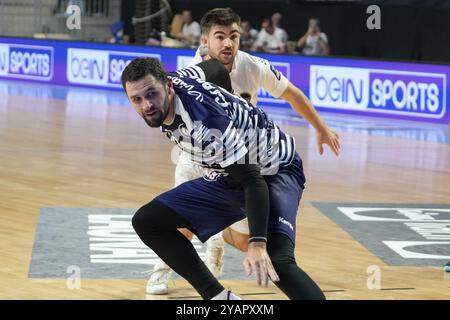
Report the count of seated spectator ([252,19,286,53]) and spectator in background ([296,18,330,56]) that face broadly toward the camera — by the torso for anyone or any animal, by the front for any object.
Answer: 2

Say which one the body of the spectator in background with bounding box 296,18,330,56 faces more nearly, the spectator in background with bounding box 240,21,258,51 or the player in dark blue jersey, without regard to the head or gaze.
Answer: the player in dark blue jersey

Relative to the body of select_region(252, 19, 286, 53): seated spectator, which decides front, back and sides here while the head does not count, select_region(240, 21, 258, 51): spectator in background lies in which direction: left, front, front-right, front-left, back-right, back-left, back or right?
back-right

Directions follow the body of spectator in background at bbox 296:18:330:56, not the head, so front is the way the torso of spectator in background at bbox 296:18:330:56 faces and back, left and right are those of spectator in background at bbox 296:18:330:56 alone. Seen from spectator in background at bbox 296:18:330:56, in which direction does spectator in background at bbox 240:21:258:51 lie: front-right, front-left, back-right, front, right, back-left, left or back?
back-right

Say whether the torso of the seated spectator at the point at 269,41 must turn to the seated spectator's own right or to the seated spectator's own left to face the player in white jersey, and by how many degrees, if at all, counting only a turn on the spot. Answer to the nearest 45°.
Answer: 0° — they already face them

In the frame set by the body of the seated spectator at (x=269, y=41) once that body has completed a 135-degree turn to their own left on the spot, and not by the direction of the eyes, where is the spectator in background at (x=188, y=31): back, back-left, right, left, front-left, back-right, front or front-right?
left

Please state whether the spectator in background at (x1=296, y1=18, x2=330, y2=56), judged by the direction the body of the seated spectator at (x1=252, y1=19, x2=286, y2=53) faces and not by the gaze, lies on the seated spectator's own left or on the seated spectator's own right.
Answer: on the seated spectator's own left

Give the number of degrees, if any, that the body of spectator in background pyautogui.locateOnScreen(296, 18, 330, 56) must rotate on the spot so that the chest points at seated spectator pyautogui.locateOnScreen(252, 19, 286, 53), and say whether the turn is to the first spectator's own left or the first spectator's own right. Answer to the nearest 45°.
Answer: approximately 135° to the first spectator's own right

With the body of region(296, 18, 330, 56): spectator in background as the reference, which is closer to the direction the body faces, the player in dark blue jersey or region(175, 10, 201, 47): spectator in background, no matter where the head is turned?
the player in dark blue jersey

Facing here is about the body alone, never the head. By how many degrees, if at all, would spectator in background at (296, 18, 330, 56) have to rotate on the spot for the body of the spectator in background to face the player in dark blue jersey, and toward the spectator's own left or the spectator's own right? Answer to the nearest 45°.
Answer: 0° — they already face them

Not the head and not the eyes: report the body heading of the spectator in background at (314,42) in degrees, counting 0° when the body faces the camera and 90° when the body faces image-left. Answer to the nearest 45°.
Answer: approximately 0°
